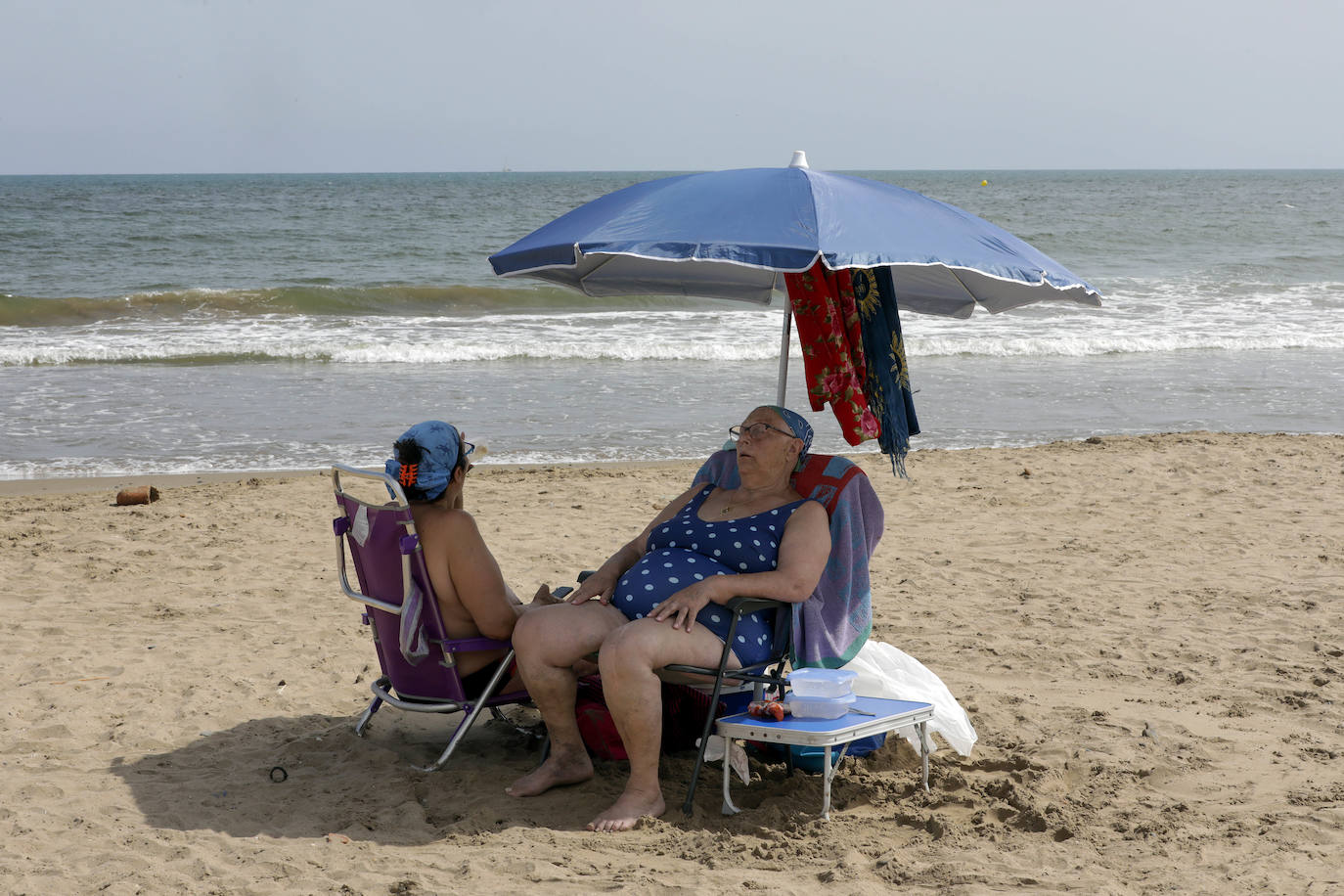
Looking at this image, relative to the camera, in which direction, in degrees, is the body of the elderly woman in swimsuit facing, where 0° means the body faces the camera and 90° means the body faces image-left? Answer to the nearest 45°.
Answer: approximately 45°

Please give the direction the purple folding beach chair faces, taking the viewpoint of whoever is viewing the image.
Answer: facing away from the viewer and to the right of the viewer

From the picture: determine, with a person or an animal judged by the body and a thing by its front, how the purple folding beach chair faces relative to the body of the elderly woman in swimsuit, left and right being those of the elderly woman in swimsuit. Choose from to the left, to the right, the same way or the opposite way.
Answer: the opposite way

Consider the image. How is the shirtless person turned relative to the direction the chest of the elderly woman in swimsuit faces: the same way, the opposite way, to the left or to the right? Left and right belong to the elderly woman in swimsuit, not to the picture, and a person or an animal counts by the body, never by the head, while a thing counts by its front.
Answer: the opposite way

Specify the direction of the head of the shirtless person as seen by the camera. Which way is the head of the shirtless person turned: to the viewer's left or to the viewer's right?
to the viewer's right

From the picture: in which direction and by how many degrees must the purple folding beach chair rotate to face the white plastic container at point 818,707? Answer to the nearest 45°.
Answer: approximately 45° to its right

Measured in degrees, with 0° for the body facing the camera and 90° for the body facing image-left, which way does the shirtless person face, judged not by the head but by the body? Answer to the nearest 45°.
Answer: approximately 225°
